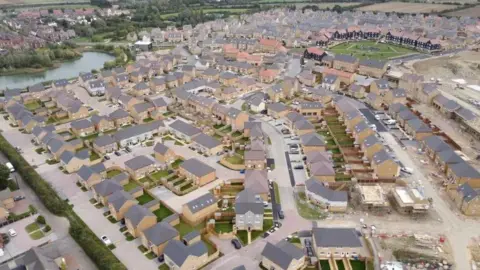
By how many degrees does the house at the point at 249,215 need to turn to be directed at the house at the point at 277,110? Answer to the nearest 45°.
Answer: approximately 180°

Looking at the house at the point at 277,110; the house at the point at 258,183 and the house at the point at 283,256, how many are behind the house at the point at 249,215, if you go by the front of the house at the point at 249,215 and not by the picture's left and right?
2

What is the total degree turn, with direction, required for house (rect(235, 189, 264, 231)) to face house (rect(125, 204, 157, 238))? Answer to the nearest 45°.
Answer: approximately 90° to its right

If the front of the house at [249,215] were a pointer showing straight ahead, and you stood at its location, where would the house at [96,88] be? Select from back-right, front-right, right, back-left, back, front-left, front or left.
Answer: back-right

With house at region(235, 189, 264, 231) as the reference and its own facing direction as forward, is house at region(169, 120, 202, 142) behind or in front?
behind

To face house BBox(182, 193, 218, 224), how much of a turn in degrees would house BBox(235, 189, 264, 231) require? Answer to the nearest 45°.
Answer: approximately 90° to its right

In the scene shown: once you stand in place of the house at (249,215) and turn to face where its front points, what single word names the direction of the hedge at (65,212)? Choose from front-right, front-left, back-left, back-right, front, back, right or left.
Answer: right

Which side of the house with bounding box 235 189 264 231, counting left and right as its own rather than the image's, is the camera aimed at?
front

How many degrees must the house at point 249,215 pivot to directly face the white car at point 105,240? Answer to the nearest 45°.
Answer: approximately 90° to its right

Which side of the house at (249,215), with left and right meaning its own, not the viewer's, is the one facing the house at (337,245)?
left

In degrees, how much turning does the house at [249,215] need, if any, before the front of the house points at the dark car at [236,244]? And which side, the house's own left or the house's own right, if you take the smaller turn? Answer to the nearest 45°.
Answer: approximately 45° to the house's own right

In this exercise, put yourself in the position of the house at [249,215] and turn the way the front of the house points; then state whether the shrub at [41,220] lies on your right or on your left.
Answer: on your right

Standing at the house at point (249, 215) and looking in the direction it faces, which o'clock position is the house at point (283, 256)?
the house at point (283, 256) is roughly at 11 o'clock from the house at point (249, 215).

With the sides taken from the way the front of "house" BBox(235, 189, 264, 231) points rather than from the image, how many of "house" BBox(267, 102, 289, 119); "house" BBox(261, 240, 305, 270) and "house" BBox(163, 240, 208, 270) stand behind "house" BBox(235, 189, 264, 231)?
1

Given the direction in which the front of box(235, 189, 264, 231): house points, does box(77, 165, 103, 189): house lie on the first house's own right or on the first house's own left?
on the first house's own right

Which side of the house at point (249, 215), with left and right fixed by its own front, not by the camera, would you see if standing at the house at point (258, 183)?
back

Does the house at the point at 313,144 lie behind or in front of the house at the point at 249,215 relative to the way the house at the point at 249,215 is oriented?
behind

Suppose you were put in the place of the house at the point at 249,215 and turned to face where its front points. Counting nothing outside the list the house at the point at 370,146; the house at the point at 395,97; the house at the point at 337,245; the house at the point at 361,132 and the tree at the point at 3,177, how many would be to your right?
1

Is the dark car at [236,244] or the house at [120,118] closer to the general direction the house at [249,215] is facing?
the dark car

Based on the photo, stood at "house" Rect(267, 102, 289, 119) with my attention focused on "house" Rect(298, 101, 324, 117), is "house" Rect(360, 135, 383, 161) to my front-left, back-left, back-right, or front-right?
front-right
